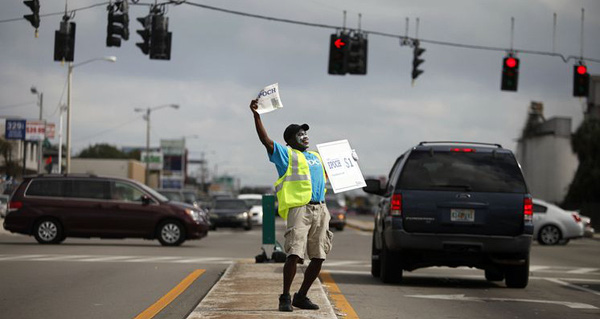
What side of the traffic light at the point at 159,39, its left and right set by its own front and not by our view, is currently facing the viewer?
back

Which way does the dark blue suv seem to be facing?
away from the camera

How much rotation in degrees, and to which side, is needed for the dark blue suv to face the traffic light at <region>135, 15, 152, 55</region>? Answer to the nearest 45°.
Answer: approximately 45° to its left

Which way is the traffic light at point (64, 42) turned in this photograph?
away from the camera

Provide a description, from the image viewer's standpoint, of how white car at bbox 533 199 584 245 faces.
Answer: facing to the left of the viewer

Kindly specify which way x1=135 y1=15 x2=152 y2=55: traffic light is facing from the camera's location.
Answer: facing to the left of the viewer

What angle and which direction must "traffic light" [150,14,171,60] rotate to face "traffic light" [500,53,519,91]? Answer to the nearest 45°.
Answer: approximately 90° to its right

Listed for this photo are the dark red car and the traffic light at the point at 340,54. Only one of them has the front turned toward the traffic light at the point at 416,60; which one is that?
the dark red car

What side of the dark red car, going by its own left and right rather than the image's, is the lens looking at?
right
